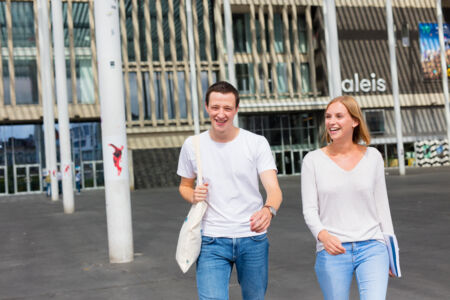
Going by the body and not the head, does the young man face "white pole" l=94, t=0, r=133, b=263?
no

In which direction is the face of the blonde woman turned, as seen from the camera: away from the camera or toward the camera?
toward the camera

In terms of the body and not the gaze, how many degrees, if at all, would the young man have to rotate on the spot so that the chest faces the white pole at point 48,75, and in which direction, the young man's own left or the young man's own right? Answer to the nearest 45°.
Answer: approximately 180°

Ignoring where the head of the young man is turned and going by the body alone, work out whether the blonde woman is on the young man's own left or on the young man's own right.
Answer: on the young man's own left

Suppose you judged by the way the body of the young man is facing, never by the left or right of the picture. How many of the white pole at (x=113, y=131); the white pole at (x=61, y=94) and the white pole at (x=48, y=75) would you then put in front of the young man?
0

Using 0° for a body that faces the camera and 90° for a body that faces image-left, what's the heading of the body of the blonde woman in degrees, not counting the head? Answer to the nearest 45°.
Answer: approximately 0°

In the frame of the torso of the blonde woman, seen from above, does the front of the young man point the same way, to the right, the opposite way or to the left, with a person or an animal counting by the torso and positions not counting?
the same way

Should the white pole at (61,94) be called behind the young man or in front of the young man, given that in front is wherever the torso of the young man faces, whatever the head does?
behind

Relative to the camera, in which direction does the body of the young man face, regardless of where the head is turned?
toward the camera

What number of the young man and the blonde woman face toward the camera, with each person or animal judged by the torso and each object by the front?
2

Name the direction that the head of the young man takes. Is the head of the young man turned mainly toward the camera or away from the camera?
toward the camera

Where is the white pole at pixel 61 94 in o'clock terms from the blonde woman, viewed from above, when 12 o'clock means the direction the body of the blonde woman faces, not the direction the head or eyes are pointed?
The white pole is roughly at 5 o'clock from the blonde woman.

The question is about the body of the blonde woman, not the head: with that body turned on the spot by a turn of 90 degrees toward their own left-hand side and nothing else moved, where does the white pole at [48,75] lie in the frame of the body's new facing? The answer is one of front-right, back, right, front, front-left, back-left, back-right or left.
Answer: back-left

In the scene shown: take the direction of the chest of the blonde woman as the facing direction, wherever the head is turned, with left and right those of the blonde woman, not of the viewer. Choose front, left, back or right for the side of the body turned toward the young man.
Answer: right

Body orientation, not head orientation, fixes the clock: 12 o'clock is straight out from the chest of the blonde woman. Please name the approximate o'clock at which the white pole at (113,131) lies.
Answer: The white pole is roughly at 5 o'clock from the blonde woman.

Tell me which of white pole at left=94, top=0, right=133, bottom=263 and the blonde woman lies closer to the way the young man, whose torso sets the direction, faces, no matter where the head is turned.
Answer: the blonde woman
